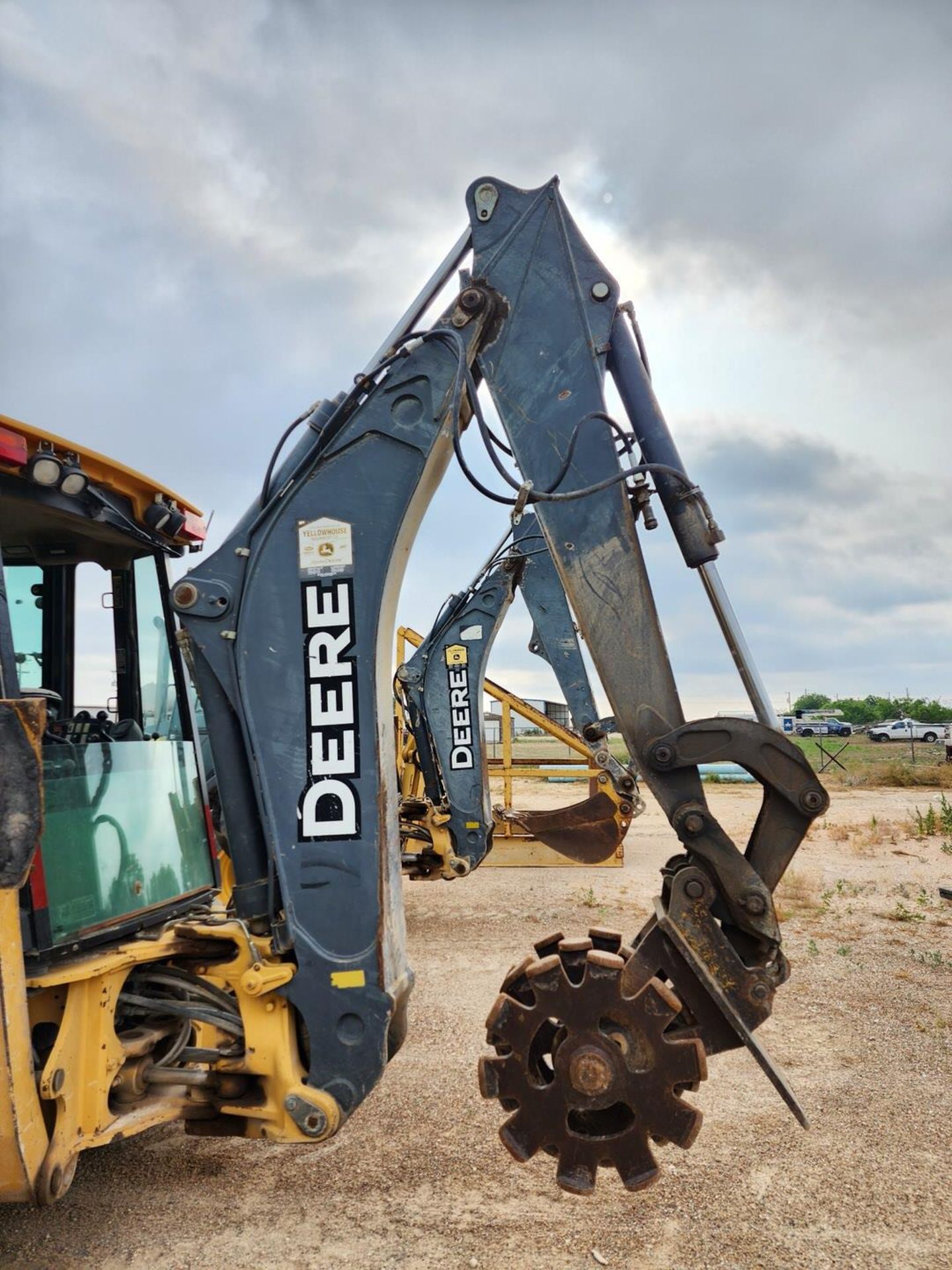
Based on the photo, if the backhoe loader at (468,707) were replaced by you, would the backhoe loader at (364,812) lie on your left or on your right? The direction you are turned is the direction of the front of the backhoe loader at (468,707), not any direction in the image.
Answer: on your left
